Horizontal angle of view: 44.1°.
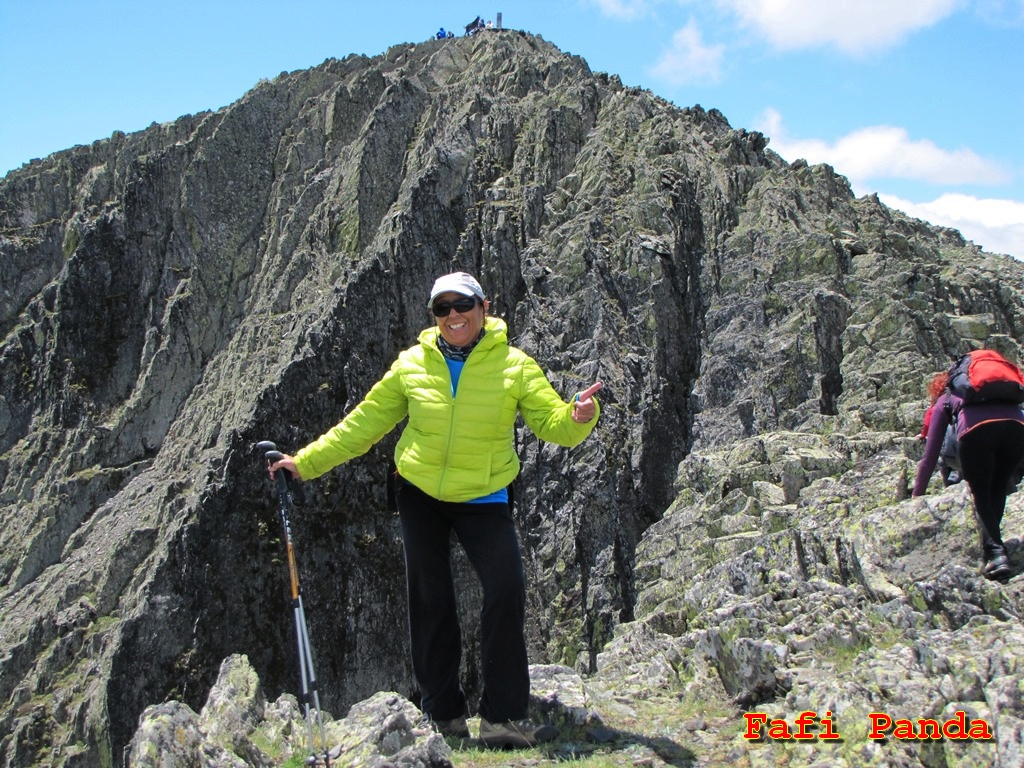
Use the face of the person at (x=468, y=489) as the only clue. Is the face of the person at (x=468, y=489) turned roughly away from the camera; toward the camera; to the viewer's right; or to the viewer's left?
toward the camera

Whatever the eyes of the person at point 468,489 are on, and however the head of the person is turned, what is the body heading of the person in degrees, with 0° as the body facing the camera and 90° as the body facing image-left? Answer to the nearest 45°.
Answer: approximately 0°

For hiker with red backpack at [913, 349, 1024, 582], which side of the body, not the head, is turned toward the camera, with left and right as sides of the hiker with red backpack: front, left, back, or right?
back

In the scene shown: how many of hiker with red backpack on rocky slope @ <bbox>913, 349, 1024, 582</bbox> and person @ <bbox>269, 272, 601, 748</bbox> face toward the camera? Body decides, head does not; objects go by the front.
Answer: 1
